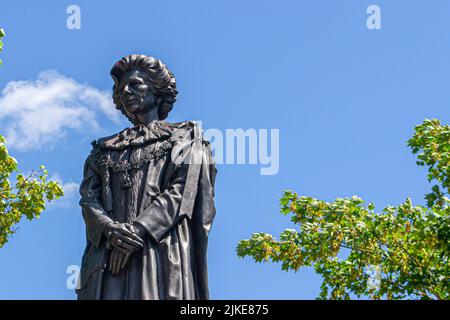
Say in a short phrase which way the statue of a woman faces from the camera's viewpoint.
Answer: facing the viewer and to the left of the viewer
